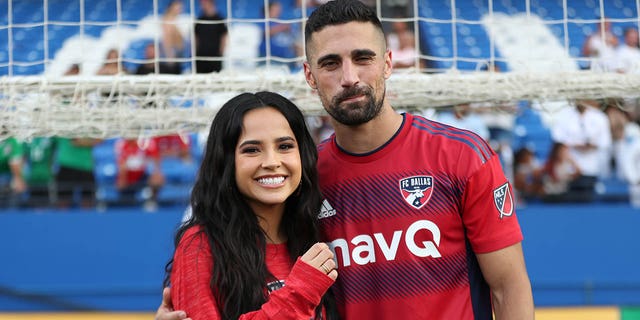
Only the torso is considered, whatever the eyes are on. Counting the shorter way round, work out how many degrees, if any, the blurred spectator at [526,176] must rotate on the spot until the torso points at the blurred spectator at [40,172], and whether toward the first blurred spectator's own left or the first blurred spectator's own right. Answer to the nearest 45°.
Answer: approximately 90° to the first blurred spectator's own right

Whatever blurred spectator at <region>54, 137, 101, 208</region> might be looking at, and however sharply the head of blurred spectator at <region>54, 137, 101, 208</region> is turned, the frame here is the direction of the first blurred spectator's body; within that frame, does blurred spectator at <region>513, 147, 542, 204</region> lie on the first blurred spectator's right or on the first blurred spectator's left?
on the first blurred spectator's left

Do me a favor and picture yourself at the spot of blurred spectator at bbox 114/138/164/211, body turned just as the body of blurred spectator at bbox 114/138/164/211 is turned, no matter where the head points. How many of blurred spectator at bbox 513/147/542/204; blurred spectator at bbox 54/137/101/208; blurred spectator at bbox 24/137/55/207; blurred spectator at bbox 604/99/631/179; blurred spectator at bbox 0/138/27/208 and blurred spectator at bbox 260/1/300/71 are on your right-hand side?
3

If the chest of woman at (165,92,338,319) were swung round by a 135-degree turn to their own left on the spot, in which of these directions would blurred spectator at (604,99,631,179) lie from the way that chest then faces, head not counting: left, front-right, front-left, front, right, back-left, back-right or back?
front-right

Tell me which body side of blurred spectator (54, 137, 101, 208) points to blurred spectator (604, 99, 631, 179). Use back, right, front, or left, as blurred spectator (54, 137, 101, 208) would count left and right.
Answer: left

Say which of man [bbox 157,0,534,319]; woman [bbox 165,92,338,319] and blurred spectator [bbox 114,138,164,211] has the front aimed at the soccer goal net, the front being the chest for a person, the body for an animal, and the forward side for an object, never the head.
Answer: the blurred spectator
